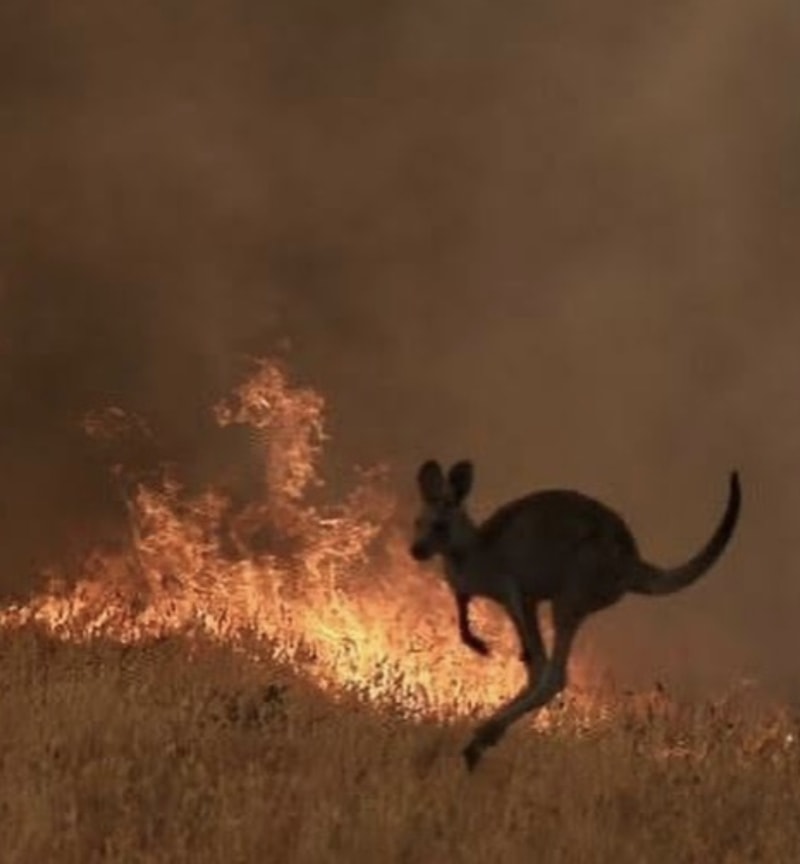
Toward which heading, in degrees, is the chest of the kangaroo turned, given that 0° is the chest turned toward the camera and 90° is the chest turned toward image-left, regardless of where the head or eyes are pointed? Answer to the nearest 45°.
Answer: approximately 90°
